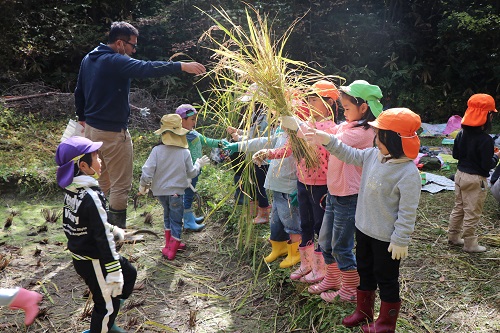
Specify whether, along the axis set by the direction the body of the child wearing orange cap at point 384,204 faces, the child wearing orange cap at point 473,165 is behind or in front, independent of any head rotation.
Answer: behind

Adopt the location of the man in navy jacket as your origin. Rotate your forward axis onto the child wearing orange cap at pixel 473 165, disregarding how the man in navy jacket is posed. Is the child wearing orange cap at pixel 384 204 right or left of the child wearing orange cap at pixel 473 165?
right

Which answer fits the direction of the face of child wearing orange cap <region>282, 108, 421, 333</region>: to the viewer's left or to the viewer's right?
to the viewer's left

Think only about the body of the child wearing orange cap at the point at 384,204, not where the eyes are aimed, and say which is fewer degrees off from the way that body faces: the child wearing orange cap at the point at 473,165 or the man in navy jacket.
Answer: the man in navy jacket

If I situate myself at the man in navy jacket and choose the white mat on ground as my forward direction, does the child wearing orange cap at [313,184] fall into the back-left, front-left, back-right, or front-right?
front-right

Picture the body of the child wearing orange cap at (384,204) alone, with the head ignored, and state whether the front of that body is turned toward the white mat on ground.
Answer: no

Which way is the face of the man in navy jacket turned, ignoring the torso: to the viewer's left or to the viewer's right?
to the viewer's right

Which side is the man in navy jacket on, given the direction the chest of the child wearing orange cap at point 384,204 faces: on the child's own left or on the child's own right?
on the child's own right

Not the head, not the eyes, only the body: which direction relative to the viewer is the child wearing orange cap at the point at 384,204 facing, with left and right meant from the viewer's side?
facing the viewer and to the left of the viewer
